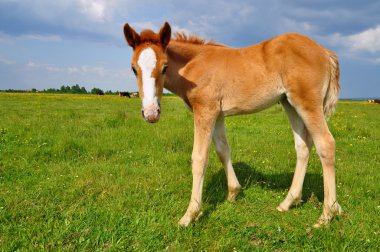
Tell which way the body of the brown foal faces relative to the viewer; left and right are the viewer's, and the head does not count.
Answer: facing to the left of the viewer
